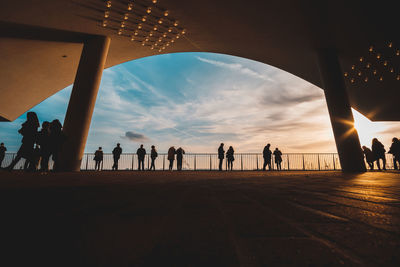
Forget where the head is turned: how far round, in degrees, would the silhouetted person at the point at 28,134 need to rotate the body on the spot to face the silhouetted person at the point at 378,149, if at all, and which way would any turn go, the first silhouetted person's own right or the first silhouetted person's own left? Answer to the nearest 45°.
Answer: approximately 135° to the first silhouetted person's own left

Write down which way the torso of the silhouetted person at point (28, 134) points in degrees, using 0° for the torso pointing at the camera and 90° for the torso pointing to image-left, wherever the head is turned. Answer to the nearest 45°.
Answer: approximately 90°

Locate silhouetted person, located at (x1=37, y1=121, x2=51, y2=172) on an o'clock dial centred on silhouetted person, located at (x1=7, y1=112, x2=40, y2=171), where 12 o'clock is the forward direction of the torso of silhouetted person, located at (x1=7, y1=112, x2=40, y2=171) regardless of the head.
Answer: silhouetted person, located at (x1=37, y1=121, x2=51, y2=172) is roughly at 5 o'clock from silhouetted person, located at (x1=7, y1=112, x2=40, y2=171).

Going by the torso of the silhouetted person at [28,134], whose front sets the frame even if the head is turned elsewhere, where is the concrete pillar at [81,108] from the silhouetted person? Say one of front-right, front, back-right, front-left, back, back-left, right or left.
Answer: back-right

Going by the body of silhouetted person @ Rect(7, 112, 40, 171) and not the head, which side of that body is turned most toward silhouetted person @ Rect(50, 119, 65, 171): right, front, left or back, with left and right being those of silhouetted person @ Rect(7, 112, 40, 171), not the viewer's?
back
